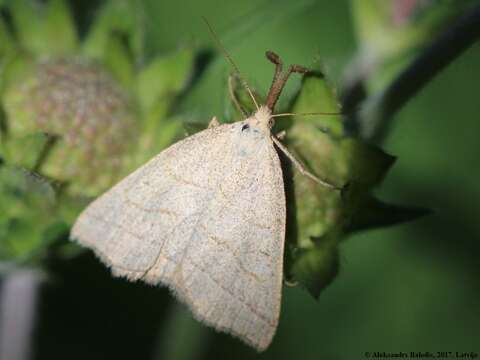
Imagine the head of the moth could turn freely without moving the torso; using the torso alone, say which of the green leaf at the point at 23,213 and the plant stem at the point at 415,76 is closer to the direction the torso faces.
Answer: the plant stem

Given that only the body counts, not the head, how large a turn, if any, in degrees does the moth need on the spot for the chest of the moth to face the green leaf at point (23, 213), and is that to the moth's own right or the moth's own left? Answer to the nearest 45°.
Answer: approximately 135° to the moth's own left

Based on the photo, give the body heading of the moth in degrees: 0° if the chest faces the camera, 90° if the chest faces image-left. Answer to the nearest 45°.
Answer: approximately 225°

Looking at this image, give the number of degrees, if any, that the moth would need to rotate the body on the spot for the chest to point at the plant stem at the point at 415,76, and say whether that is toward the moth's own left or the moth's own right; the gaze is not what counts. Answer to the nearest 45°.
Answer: approximately 45° to the moth's own right
